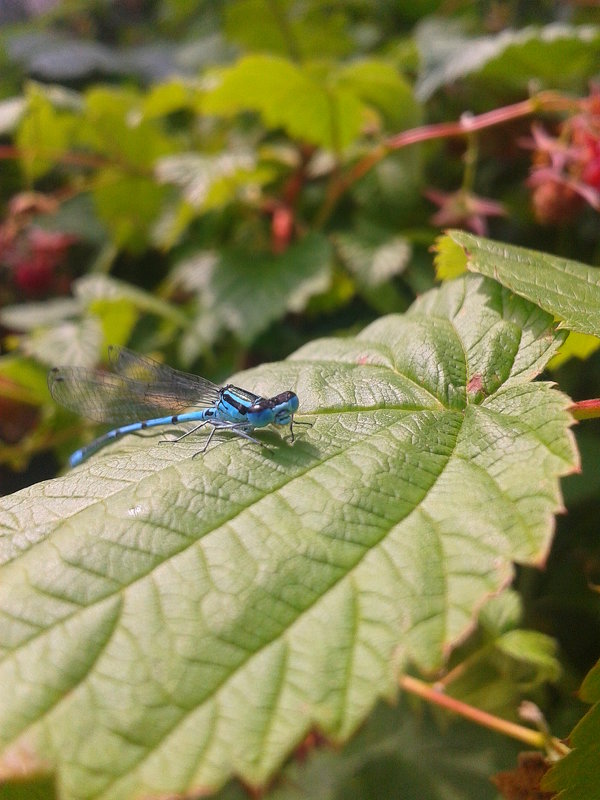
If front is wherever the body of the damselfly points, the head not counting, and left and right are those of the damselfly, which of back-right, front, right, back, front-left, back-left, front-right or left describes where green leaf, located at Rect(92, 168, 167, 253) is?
left

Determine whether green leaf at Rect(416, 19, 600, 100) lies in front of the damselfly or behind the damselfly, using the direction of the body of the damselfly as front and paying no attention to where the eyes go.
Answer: in front

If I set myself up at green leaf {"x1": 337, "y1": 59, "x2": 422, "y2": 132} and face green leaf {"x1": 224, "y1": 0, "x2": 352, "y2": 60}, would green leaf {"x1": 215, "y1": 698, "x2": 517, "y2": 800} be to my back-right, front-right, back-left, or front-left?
back-left

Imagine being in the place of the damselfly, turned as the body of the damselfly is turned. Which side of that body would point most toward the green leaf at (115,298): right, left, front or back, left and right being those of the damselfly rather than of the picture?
left

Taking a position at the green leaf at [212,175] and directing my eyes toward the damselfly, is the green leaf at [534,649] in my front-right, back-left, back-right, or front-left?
front-left

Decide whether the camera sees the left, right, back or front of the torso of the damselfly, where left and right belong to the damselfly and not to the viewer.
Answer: right

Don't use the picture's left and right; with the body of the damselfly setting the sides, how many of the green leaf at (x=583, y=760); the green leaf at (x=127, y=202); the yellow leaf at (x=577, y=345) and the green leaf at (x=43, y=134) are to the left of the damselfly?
2
